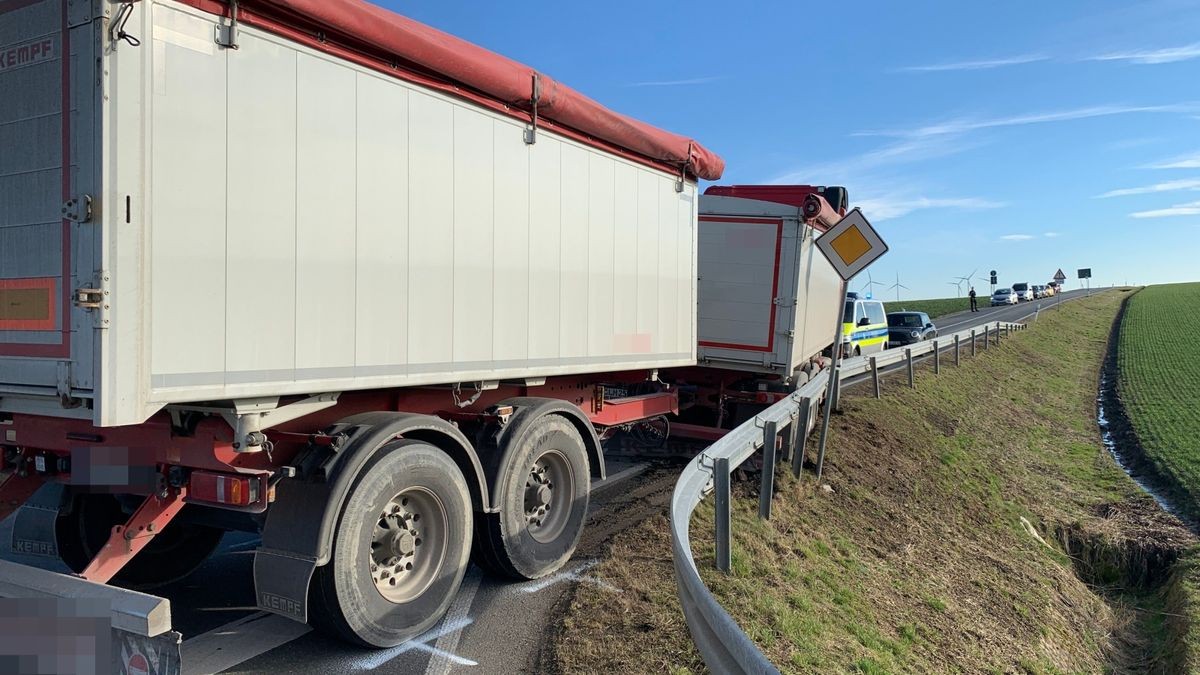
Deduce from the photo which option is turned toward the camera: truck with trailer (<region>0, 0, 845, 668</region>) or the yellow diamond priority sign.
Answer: the yellow diamond priority sign

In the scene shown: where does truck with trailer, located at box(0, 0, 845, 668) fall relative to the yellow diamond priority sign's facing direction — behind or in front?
in front

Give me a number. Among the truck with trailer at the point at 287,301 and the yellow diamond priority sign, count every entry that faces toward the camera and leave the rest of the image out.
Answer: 1

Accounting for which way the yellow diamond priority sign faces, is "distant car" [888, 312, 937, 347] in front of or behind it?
behind

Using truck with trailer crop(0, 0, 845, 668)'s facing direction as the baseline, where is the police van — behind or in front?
in front

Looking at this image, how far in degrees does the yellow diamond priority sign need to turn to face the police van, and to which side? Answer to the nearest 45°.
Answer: approximately 180°

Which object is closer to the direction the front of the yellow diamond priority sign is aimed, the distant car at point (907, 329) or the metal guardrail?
the metal guardrail

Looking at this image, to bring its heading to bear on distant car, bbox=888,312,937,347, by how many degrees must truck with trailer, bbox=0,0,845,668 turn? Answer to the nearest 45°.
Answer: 0° — it already faces it

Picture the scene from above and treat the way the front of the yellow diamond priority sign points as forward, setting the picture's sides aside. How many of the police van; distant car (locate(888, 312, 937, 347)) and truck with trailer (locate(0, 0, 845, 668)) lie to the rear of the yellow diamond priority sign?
2

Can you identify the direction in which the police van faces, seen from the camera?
facing the viewer and to the left of the viewer

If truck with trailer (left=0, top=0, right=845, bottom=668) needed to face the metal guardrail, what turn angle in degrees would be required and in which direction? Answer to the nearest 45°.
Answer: approximately 45° to its right

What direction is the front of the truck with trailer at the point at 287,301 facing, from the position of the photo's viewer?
facing away from the viewer and to the right of the viewer

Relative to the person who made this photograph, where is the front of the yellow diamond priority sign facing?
facing the viewer

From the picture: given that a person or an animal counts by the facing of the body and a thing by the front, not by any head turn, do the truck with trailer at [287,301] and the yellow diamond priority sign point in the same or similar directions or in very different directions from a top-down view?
very different directions

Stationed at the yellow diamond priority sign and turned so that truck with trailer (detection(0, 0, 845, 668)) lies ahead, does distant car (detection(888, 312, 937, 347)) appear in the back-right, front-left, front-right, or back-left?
back-right
